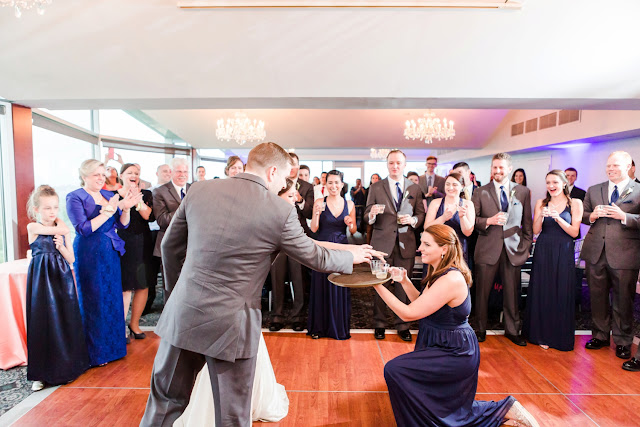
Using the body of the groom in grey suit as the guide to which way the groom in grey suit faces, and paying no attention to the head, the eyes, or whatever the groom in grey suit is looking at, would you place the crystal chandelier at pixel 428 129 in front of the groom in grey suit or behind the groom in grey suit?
in front

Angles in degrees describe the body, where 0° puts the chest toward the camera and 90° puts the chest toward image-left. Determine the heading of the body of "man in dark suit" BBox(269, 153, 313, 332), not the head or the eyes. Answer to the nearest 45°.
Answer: approximately 0°

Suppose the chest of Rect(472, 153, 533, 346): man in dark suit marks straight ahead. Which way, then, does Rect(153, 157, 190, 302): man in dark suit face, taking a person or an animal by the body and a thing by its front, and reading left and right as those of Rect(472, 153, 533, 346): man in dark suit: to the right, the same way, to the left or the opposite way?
to the left

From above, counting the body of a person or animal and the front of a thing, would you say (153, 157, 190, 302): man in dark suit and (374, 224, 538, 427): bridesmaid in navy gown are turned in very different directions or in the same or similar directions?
very different directions

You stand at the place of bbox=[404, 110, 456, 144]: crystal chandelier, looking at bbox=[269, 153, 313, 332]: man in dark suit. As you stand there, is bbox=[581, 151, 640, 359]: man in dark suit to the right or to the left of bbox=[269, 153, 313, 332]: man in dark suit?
left

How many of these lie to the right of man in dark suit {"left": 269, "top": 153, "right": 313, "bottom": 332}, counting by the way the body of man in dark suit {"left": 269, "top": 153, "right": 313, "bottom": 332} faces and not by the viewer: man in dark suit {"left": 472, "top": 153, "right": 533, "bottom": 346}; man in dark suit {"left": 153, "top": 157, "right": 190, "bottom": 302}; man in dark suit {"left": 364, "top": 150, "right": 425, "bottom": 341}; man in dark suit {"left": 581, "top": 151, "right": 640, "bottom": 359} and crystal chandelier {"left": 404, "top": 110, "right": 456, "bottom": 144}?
1

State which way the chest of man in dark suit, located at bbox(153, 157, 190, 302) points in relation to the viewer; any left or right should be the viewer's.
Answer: facing the viewer and to the right of the viewer

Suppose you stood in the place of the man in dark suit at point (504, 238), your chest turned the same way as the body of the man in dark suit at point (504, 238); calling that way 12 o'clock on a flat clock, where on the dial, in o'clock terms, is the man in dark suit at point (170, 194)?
the man in dark suit at point (170, 194) is roughly at 2 o'clock from the man in dark suit at point (504, 238).

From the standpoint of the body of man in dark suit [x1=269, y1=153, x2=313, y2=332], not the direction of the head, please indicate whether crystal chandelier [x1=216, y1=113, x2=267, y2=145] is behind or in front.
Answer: behind

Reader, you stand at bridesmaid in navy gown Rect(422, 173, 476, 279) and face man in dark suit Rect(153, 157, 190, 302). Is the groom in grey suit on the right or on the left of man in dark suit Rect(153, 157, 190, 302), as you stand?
left

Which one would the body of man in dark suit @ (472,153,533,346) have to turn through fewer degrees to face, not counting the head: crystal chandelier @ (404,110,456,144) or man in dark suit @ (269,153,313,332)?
the man in dark suit

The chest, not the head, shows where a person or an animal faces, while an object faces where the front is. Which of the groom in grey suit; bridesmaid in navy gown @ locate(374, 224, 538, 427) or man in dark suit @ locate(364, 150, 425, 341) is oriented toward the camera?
the man in dark suit

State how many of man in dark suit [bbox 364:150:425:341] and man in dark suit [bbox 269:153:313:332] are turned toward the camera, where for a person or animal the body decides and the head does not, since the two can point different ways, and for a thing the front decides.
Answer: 2

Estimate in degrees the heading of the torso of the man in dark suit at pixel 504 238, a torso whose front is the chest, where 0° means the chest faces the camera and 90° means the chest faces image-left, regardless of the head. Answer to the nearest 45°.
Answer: approximately 0°

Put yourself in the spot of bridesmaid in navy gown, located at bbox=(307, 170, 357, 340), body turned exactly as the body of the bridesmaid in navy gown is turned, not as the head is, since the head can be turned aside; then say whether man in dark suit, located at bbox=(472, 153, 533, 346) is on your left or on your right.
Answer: on your left

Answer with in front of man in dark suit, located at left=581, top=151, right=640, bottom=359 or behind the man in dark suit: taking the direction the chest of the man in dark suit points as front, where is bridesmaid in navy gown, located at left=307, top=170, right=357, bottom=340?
in front
